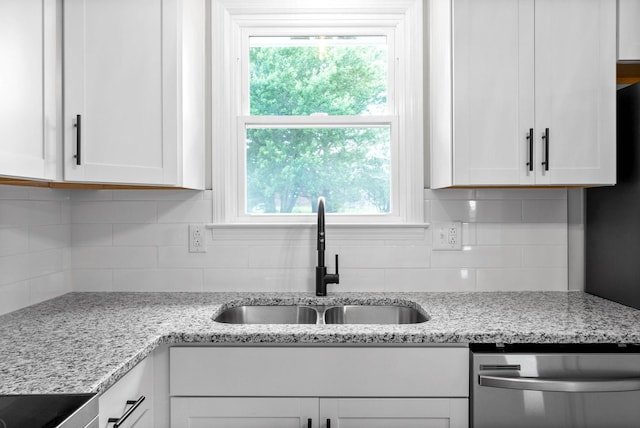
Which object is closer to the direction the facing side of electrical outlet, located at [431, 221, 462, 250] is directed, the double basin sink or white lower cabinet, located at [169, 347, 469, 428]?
the white lower cabinet

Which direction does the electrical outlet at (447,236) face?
toward the camera

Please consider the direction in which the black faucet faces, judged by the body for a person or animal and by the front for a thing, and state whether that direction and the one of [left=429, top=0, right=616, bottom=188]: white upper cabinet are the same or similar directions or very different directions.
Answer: same or similar directions

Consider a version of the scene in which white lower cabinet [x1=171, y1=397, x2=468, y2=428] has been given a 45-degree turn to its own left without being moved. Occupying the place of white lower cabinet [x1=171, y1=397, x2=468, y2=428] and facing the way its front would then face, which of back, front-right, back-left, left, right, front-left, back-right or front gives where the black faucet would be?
back-left

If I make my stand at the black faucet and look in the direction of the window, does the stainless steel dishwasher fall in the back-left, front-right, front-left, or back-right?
back-right

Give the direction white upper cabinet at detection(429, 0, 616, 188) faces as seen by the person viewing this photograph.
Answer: facing the viewer

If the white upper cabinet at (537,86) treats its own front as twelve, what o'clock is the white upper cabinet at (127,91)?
the white upper cabinet at (127,91) is roughly at 2 o'clock from the white upper cabinet at (537,86).

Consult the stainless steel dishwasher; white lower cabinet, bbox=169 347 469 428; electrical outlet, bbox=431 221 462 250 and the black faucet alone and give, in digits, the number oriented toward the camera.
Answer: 4

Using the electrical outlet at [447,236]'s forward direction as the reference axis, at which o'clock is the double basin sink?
The double basin sink is roughly at 2 o'clock from the electrical outlet.

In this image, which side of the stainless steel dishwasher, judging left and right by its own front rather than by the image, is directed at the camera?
front

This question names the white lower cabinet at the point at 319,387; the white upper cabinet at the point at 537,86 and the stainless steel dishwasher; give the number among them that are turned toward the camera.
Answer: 3

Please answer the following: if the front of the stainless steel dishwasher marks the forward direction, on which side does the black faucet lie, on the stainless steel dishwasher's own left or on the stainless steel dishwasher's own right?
on the stainless steel dishwasher's own right
